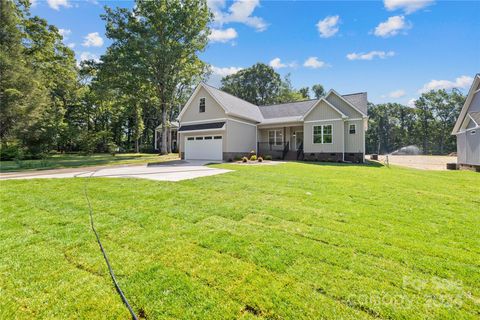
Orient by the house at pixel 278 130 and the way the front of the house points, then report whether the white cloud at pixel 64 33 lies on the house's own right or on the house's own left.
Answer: on the house's own right

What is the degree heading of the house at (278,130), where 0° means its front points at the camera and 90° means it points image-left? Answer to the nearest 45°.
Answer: approximately 0°

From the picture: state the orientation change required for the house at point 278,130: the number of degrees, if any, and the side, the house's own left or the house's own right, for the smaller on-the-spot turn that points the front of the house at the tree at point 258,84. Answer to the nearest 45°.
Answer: approximately 180°

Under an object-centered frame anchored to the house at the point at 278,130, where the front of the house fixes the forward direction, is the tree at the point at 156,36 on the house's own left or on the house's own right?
on the house's own right

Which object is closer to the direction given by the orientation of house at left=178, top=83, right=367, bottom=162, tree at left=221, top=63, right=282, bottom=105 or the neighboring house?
the neighboring house

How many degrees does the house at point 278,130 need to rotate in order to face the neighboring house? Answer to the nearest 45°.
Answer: approximately 90° to its left

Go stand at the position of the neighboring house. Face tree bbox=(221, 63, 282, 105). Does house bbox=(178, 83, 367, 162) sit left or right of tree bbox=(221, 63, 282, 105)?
left
